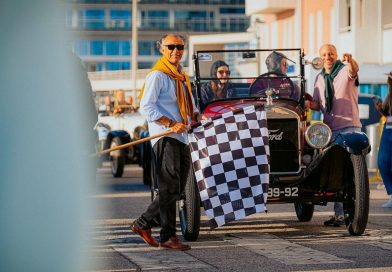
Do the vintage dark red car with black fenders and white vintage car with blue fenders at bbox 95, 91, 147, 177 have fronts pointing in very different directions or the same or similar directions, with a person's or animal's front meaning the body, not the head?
same or similar directions

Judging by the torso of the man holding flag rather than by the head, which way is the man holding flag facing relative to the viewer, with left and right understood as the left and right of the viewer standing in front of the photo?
facing the viewer and to the right of the viewer

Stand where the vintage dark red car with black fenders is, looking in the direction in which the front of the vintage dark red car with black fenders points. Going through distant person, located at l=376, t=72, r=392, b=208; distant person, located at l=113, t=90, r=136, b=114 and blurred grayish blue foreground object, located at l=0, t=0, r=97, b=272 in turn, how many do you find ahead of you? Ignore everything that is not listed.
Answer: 1

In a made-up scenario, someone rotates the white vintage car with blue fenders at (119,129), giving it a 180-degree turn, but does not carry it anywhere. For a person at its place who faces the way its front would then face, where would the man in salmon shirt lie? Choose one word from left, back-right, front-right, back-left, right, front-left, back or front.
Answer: back

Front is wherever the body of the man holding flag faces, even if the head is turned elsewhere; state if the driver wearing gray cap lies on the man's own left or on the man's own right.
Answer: on the man's own left

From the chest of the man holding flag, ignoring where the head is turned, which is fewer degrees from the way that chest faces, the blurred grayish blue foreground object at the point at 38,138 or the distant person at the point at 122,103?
the blurred grayish blue foreground object

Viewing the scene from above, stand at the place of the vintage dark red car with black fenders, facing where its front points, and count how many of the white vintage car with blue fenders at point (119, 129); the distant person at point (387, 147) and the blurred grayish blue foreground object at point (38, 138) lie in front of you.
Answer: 1

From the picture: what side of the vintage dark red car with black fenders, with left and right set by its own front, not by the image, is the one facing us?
front

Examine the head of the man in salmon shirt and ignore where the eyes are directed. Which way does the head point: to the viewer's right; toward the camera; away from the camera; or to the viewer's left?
toward the camera

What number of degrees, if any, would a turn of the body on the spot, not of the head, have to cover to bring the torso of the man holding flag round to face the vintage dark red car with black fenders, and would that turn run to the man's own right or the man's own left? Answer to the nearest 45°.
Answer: approximately 90° to the man's own left

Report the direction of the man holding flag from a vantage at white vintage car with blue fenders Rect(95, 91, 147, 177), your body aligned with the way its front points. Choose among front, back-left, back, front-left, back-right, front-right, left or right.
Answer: front

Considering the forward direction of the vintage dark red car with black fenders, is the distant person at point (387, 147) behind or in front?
behind

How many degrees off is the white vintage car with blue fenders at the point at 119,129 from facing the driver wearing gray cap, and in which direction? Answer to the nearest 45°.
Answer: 0° — it already faces them

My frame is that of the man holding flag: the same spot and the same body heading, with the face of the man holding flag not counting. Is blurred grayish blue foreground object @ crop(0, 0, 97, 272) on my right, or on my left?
on my right

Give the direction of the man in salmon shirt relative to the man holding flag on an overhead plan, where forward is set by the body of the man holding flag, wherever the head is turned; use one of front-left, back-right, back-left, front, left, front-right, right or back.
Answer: left

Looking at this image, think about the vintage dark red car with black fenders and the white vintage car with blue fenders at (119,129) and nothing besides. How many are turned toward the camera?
2
